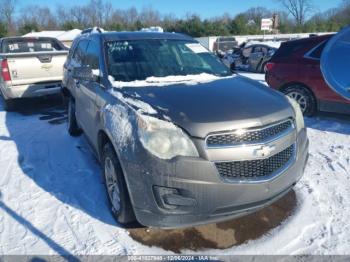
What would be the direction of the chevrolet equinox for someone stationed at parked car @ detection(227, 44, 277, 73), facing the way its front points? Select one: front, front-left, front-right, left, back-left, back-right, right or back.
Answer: front-left

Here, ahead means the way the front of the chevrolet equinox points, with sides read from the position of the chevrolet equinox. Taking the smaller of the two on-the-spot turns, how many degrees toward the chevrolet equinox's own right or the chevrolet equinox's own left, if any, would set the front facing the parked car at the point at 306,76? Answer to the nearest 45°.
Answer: approximately 90° to the chevrolet equinox's own left

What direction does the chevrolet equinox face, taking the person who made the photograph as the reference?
facing the viewer and to the right of the viewer

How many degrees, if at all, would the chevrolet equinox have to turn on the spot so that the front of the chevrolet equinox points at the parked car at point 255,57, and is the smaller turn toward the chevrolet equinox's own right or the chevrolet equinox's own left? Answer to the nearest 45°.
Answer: approximately 135° to the chevrolet equinox's own left

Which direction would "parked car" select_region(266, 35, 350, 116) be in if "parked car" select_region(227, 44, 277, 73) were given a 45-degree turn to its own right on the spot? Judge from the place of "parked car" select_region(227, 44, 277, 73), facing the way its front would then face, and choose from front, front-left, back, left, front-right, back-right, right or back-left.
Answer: left

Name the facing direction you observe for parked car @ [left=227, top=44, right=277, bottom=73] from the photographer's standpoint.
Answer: facing the viewer and to the left of the viewer

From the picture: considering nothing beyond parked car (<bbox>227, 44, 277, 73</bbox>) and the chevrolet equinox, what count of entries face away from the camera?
0
